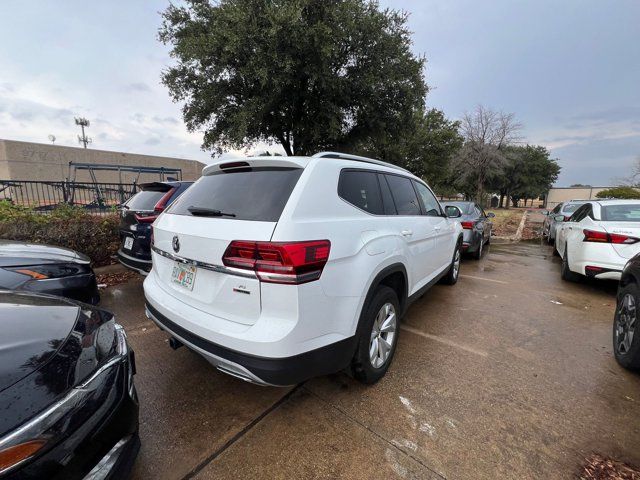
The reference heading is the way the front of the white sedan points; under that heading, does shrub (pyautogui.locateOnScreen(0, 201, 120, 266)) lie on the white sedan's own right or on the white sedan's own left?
on the white sedan's own left

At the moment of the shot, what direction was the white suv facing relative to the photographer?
facing away from the viewer and to the right of the viewer

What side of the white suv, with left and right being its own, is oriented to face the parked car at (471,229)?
front

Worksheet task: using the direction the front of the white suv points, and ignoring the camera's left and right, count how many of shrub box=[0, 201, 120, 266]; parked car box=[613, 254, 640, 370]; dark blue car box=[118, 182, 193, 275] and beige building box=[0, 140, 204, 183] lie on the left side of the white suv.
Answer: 3

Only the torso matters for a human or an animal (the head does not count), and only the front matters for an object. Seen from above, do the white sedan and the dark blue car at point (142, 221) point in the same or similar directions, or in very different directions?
same or similar directions

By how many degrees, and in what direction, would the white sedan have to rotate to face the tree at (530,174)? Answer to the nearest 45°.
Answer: approximately 45° to its right

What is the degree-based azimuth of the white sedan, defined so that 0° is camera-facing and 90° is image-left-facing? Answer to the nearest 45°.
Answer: approximately 135°

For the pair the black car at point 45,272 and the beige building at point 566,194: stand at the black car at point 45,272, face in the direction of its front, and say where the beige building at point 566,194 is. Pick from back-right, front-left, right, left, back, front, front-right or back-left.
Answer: front-left

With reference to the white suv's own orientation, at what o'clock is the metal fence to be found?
The metal fence is roughly at 9 o'clock from the white suv.

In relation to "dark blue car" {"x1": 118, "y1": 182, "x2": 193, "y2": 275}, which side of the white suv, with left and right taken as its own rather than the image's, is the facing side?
left

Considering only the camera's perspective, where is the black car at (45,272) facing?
facing the viewer and to the right of the viewer

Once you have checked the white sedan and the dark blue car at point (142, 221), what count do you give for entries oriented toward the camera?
0

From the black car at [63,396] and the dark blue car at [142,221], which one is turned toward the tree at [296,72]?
the dark blue car at [142,221]

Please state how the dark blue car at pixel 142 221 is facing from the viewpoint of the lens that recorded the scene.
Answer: facing away from the viewer and to the right of the viewer
